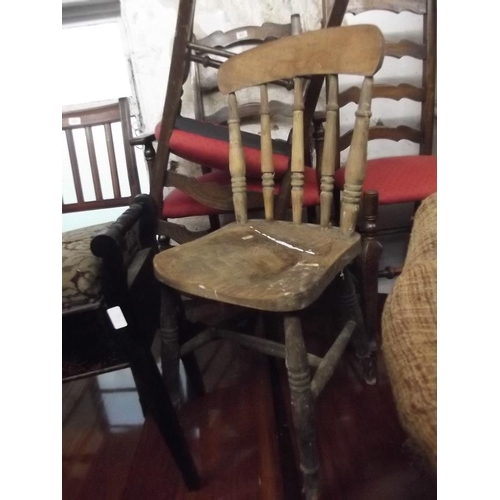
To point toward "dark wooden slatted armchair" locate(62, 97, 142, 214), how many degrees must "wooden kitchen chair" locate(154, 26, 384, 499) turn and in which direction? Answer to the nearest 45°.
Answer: approximately 90° to its right

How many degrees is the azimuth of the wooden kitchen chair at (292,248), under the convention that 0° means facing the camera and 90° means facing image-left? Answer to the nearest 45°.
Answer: approximately 45°

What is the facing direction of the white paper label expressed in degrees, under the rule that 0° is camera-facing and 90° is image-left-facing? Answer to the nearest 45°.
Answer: approximately 0°
